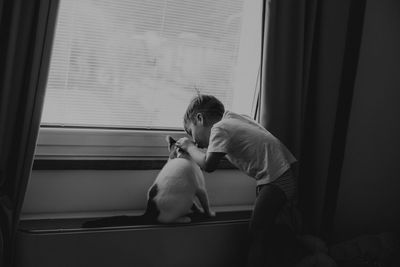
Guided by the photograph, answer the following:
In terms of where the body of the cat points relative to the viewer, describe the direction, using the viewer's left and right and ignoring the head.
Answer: facing away from the viewer and to the right of the viewer

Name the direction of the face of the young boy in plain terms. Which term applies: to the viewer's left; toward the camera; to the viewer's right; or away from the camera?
to the viewer's left

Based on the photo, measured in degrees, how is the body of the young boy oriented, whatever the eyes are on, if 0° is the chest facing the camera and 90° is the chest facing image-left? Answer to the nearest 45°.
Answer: approximately 90°

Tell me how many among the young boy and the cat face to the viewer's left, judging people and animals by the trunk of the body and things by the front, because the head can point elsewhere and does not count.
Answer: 1
